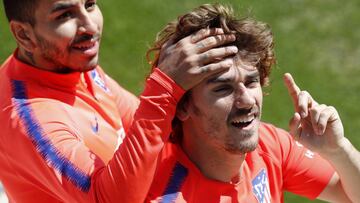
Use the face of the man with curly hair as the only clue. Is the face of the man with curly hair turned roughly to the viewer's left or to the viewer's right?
to the viewer's right

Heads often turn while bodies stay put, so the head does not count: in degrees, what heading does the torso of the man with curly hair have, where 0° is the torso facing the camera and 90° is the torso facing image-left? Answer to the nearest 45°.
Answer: approximately 315°

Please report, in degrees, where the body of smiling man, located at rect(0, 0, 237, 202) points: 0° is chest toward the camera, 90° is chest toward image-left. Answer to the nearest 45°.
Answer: approximately 315°

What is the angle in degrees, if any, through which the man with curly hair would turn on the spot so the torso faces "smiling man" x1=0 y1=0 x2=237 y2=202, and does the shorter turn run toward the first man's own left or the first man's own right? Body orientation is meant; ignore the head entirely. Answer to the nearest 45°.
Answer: approximately 135° to the first man's own right
